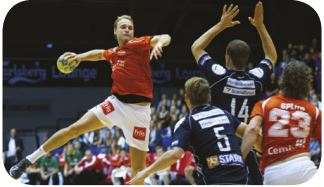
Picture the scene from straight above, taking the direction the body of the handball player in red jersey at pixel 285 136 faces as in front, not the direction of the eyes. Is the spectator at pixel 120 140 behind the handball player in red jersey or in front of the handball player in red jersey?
in front

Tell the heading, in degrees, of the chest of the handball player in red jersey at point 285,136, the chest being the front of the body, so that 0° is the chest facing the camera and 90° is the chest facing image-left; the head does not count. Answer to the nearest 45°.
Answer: approximately 180°

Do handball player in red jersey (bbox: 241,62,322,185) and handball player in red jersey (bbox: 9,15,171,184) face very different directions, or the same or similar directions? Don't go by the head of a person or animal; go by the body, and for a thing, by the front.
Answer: very different directions

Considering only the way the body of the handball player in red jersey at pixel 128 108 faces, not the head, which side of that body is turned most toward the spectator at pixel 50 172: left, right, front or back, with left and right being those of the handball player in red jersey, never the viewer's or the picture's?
back

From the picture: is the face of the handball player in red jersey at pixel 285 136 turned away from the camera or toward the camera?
away from the camera

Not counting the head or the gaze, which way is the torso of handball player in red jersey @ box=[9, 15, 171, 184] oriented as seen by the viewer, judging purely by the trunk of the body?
toward the camera

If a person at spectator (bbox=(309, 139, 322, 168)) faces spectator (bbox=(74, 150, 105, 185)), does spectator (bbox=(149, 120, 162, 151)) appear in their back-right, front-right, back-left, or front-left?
front-right

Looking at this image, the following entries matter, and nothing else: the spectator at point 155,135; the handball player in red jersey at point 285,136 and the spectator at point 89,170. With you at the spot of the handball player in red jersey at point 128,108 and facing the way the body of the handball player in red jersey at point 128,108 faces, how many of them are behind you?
2

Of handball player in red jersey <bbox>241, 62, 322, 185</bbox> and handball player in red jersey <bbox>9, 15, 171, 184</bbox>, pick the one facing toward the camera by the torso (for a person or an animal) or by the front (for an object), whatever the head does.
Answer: handball player in red jersey <bbox>9, 15, 171, 184</bbox>

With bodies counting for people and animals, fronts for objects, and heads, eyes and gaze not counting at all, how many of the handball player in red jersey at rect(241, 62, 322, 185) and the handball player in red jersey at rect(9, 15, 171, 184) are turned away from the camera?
1

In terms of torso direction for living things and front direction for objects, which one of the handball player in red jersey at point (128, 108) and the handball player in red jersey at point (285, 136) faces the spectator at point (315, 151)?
the handball player in red jersey at point (285, 136)

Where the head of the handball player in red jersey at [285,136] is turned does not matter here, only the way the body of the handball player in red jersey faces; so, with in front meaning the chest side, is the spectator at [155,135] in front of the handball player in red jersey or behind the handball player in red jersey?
in front

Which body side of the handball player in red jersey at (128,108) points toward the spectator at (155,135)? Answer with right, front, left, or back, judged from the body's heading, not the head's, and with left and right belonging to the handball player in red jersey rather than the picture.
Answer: back

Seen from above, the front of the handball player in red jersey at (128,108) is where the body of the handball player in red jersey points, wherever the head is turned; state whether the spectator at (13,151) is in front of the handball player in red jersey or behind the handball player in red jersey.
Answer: behind

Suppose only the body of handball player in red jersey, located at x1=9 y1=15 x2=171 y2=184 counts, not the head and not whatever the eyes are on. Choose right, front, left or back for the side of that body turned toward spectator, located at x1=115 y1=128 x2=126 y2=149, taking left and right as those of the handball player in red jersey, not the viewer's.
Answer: back
